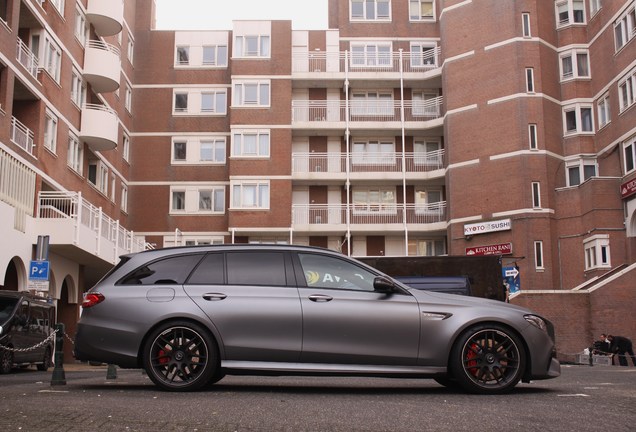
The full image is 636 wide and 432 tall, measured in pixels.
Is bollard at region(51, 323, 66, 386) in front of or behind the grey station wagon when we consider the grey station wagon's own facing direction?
behind

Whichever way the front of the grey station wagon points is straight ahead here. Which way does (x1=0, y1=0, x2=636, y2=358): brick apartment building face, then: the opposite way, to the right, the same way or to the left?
to the right

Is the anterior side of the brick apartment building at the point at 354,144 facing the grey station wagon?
yes

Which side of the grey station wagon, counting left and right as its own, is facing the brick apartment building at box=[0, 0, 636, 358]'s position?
left

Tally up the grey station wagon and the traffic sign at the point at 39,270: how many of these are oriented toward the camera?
1

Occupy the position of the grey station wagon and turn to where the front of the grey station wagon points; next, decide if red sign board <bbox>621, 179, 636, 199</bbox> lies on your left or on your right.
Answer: on your left

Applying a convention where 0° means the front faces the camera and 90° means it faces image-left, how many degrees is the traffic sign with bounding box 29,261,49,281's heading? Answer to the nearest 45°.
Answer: approximately 0°

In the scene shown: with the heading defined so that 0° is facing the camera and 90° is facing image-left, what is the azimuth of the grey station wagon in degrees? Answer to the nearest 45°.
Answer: approximately 270°
